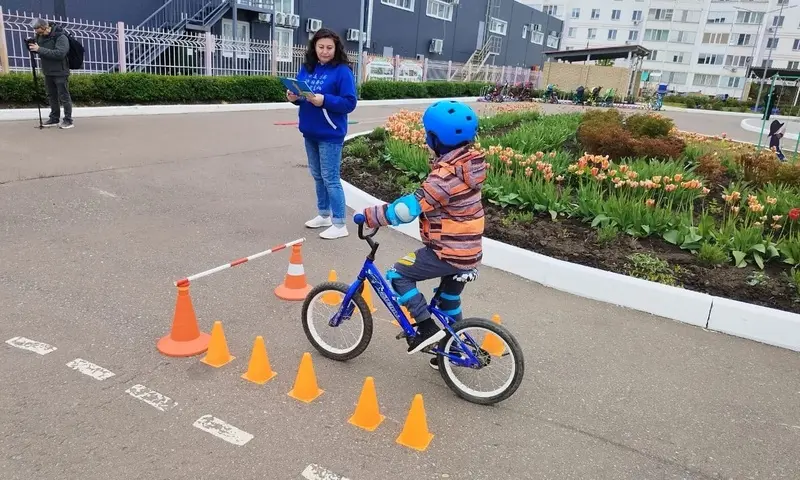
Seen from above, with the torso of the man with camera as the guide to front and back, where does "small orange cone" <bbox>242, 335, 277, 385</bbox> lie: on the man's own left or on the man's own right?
on the man's own left

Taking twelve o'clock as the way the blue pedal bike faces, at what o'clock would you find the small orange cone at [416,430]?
The small orange cone is roughly at 8 o'clock from the blue pedal bike.

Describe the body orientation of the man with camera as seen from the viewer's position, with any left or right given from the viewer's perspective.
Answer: facing to the left of the viewer

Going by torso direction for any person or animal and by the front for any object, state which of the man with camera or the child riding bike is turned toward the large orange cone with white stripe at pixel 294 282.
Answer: the child riding bike

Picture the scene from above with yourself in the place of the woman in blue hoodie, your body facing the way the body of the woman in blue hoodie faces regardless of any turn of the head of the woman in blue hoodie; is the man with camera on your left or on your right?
on your right

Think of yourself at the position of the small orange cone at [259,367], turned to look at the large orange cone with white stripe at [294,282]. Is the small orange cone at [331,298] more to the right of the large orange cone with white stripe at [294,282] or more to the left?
right

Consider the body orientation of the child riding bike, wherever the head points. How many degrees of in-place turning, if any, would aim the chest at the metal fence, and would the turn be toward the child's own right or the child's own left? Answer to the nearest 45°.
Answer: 0° — they already face it

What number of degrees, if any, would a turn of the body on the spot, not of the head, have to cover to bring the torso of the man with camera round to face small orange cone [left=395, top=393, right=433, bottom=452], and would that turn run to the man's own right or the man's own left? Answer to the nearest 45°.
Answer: approximately 90° to the man's own left

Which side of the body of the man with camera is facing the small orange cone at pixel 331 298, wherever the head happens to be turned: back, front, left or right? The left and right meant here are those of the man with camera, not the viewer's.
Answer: left

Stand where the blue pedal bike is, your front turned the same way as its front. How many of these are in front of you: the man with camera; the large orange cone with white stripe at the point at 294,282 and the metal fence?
3

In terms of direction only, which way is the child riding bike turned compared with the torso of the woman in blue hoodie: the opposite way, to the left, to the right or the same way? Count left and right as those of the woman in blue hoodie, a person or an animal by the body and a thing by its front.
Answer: to the right

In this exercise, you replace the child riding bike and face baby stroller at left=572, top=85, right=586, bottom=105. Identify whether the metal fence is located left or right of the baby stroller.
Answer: left

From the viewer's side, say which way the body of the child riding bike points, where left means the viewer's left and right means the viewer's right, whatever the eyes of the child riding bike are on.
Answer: facing away from the viewer and to the left of the viewer

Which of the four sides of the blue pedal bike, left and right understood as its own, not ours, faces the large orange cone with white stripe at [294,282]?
front

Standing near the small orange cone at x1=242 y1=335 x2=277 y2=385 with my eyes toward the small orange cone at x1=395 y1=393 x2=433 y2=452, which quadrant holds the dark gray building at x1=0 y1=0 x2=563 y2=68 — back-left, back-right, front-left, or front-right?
back-left
